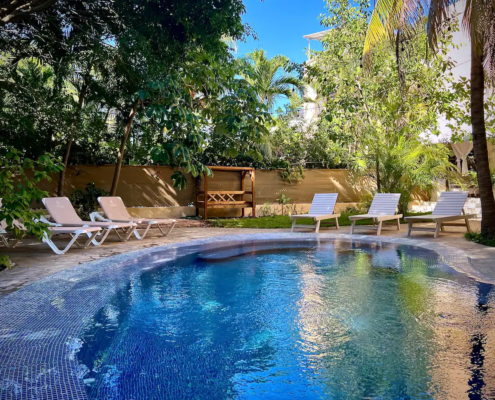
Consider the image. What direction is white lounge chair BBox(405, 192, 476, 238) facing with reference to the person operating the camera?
facing the viewer and to the left of the viewer

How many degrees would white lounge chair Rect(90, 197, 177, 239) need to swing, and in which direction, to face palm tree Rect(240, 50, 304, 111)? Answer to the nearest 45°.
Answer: approximately 90° to its left

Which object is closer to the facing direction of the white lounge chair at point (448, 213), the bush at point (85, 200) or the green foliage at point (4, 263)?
the green foliage

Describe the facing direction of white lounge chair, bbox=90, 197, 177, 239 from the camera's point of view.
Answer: facing the viewer and to the right of the viewer

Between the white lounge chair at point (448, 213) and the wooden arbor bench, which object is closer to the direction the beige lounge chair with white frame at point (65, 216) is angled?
the white lounge chair

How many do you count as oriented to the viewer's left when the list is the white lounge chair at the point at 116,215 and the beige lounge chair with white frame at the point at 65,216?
0

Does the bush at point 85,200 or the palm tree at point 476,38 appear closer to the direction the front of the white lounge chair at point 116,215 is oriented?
the palm tree

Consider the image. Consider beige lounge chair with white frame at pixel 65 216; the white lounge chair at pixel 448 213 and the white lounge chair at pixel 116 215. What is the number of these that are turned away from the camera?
0

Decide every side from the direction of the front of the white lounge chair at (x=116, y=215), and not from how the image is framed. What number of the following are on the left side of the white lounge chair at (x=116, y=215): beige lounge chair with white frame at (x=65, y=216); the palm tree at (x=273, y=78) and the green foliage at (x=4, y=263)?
1

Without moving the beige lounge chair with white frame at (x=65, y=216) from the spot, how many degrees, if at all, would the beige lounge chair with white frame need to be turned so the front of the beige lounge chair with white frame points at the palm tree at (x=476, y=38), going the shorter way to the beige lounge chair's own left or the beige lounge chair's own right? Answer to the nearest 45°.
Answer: approximately 45° to the beige lounge chair's own left

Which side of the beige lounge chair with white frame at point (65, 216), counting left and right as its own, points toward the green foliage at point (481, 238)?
front

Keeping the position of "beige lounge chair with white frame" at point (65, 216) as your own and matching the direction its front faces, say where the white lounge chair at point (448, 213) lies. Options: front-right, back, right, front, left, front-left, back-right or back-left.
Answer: front-left
